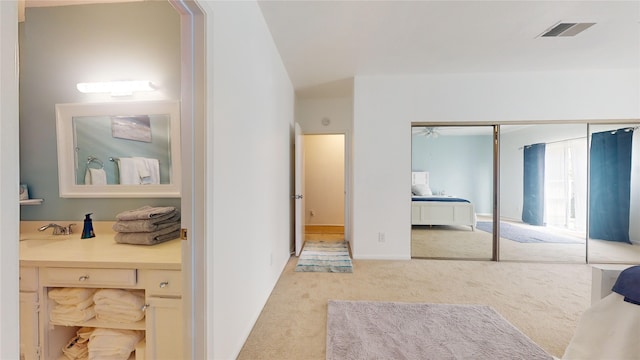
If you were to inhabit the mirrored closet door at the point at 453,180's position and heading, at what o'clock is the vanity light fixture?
The vanity light fixture is roughly at 1 o'clock from the mirrored closet door.

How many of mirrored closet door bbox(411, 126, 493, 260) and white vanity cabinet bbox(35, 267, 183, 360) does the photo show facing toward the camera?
2

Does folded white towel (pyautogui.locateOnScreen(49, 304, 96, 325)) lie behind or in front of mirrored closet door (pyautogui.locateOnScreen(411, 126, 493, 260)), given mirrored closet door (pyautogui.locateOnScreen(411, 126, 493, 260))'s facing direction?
in front

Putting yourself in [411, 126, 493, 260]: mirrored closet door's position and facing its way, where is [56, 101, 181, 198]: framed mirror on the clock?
The framed mirror is roughly at 1 o'clock from the mirrored closet door.

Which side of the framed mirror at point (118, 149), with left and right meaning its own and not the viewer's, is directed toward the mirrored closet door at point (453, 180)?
left

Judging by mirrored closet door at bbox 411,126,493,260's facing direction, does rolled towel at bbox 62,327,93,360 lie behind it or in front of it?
in front

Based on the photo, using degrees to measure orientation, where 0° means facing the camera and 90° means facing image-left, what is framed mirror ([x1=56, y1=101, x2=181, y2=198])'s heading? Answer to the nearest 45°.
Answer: approximately 0°

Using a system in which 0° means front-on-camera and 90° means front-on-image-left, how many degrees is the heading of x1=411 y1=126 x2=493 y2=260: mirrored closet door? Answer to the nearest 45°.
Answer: approximately 0°

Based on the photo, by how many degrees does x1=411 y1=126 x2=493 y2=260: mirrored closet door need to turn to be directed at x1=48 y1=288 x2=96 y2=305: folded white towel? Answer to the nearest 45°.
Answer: approximately 45° to its right

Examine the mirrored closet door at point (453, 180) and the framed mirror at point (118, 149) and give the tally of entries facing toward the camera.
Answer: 2
